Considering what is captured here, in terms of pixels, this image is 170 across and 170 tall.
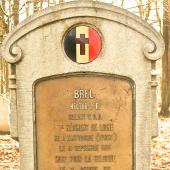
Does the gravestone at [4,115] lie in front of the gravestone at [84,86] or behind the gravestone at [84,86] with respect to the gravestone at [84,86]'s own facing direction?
behind

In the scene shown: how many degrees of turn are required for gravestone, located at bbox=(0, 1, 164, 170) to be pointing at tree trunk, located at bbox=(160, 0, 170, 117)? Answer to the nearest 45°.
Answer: approximately 180°

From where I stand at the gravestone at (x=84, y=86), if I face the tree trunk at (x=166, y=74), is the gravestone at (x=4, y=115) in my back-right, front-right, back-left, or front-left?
front-left

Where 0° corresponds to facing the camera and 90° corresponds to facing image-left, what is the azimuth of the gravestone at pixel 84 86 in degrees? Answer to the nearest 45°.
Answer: approximately 0°
